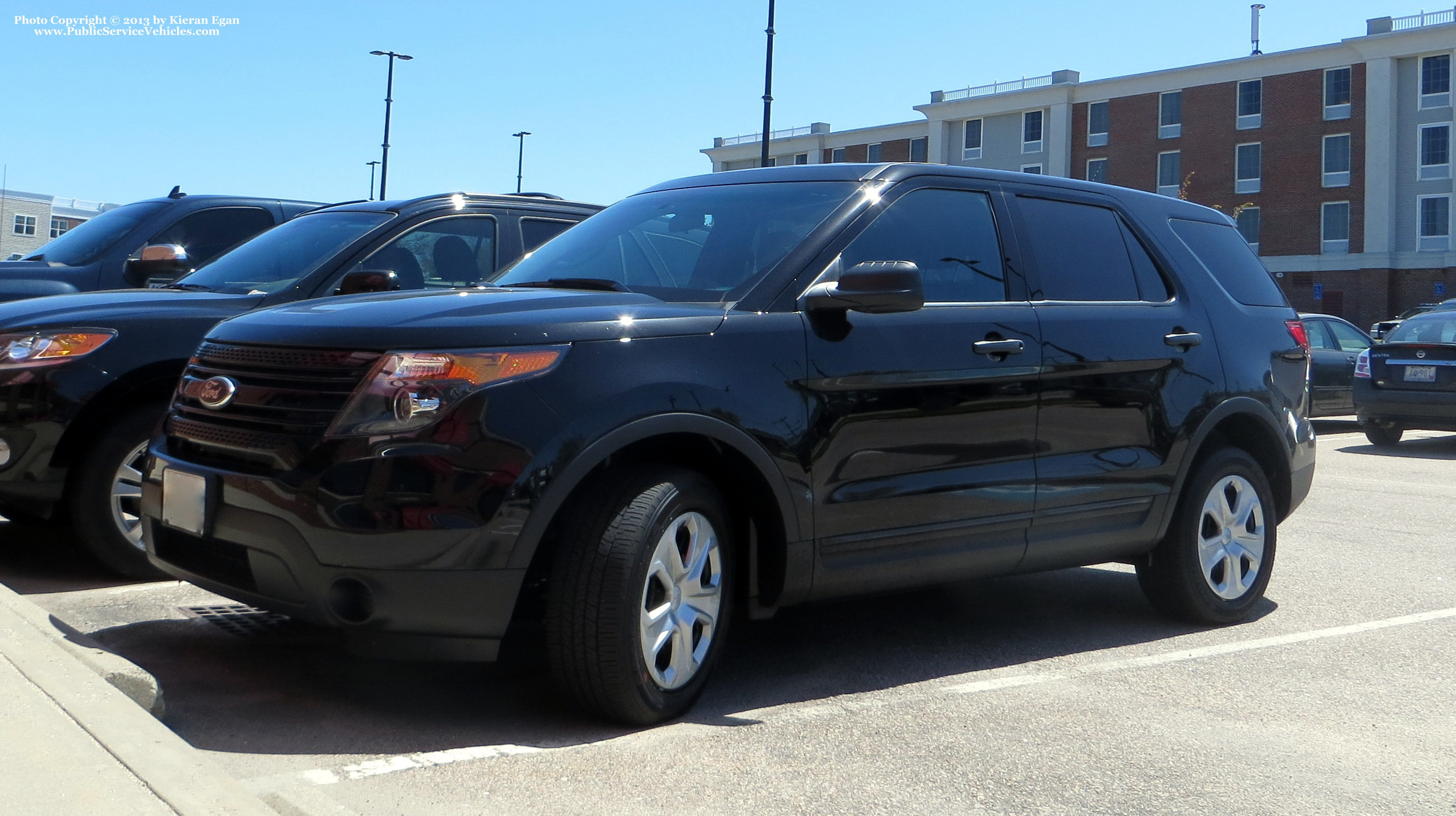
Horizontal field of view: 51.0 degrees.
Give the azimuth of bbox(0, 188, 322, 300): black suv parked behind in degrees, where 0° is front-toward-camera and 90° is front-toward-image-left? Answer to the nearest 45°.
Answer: approximately 45°

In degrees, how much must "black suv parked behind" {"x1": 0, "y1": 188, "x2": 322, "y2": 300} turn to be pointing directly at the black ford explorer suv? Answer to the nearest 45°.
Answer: approximately 45° to its left

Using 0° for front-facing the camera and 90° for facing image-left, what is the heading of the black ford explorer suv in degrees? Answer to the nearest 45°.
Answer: approximately 45°

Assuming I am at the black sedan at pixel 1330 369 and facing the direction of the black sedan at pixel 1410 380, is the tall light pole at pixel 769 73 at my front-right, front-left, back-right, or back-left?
back-right

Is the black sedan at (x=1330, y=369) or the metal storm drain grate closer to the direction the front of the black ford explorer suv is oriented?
the metal storm drain grate

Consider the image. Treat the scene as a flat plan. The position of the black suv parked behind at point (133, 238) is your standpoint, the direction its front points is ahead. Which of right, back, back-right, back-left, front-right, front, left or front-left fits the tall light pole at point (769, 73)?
back

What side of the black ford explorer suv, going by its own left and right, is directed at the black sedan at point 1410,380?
back

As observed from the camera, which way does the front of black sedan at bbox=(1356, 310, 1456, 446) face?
facing away from the viewer and to the right of the viewer

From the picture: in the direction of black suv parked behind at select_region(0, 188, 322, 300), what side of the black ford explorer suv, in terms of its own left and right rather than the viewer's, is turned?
right

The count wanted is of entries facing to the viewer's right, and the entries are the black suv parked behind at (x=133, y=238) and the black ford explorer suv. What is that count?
0

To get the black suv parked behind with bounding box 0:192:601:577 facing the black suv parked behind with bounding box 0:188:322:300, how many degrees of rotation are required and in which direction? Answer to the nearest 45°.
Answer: approximately 135° to its right

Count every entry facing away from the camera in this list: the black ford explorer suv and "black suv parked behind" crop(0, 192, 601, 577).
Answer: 0

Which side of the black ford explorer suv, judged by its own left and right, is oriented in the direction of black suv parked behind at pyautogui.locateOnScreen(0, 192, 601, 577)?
right
